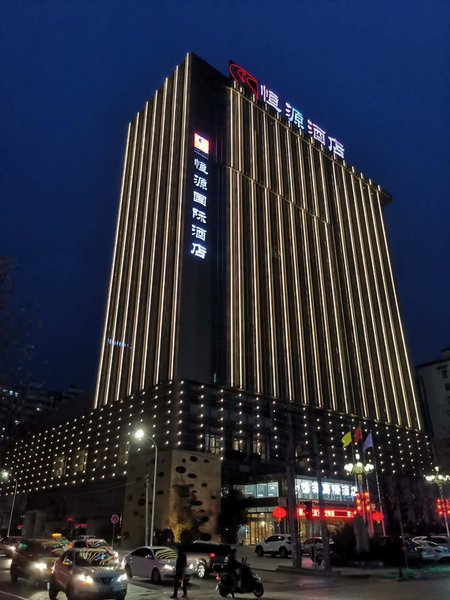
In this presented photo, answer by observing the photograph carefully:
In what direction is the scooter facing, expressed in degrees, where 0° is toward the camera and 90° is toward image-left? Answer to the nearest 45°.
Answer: approximately 270°

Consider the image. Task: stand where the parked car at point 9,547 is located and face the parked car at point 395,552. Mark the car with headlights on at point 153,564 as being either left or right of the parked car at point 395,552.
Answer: right

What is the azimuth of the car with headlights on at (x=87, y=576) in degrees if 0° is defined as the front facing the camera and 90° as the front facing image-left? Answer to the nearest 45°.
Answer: approximately 315°

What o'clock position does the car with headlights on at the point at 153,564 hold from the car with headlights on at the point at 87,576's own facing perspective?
the car with headlights on at the point at 153,564 is roughly at 8 o'clock from the car with headlights on at the point at 87,576.

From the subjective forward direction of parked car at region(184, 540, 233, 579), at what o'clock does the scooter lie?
The scooter is roughly at 7 o'clock from the parked car.

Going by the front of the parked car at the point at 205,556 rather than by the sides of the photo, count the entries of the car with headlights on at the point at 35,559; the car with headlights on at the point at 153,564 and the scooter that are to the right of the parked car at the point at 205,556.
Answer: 0

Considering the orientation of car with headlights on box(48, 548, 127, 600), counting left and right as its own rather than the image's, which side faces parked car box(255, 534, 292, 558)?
left

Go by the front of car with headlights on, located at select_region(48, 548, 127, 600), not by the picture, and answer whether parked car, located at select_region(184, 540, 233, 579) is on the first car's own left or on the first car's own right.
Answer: on the first car's own left

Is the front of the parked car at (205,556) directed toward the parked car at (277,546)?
no

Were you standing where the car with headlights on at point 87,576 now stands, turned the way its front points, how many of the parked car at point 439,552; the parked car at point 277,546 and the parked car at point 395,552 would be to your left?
3

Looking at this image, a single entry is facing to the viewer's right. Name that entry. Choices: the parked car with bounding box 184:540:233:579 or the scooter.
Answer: the scooter

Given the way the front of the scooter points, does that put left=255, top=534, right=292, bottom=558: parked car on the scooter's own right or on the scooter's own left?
on the scooter's own left

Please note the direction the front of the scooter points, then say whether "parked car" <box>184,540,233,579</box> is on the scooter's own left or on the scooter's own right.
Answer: on the scooter's own left
